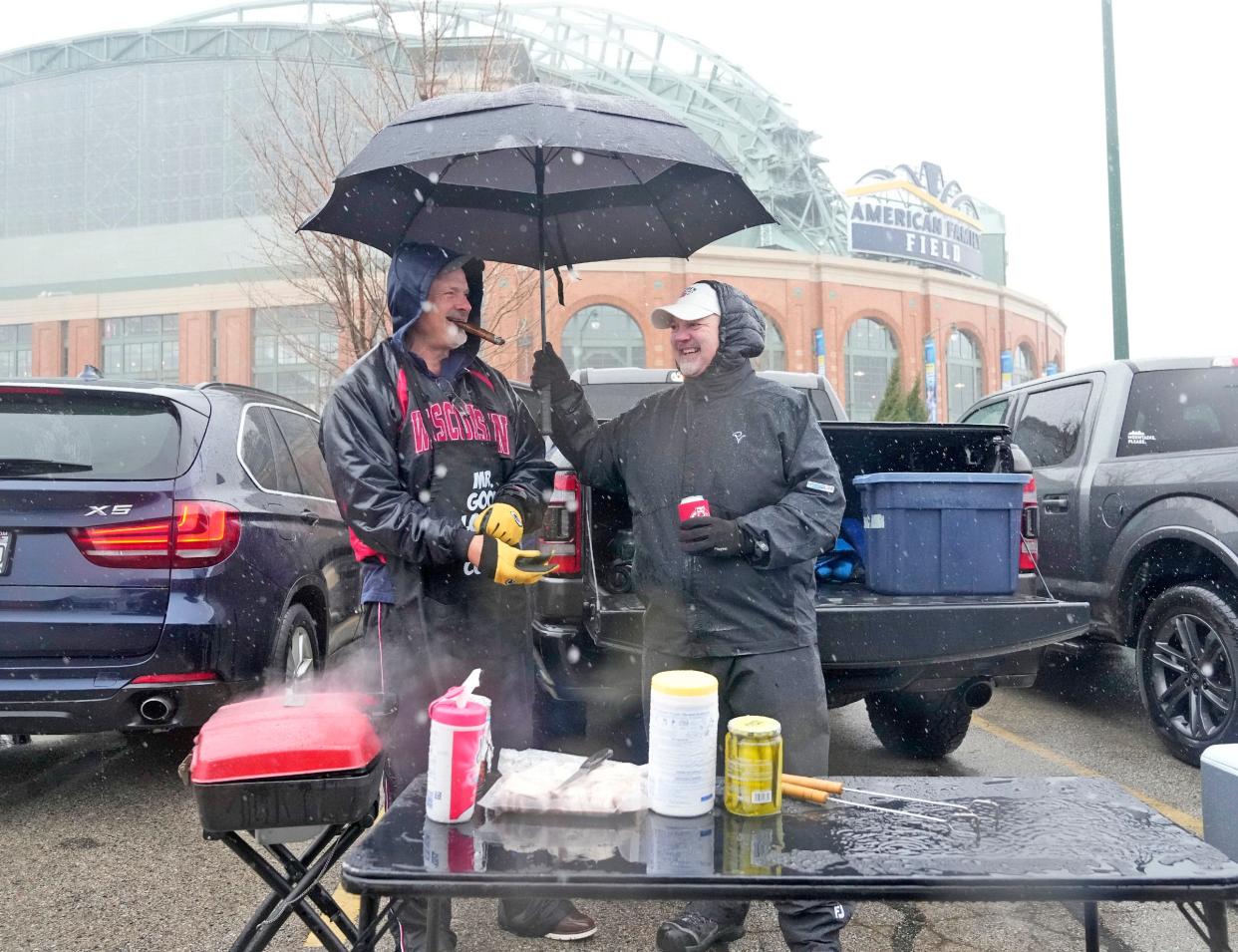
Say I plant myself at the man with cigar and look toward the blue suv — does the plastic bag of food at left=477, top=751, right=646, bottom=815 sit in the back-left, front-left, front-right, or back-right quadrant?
back-left

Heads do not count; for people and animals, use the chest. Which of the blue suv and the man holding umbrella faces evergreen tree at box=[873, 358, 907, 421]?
the blue suv

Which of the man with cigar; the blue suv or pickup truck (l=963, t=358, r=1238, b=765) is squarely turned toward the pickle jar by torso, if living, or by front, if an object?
the man with cigar

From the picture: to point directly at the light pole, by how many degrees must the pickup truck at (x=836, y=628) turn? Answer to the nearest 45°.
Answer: approximately 90° to its right

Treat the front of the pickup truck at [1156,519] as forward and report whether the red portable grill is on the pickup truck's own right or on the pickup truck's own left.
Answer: on the pickup truck's own left

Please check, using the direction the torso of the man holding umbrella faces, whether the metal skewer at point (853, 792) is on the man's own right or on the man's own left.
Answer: on the man's own left

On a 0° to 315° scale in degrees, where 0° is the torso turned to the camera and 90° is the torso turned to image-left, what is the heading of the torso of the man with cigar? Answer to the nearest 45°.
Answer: approximately 315°

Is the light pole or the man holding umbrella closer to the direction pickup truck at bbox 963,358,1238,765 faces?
the light pole

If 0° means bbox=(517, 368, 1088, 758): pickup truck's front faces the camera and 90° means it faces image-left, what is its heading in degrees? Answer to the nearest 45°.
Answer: approximately 135°

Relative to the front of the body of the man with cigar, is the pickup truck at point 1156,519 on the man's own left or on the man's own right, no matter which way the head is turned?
on the man's own left

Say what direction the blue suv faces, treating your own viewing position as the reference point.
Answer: facing away from the viewer and to the right of the viewer
